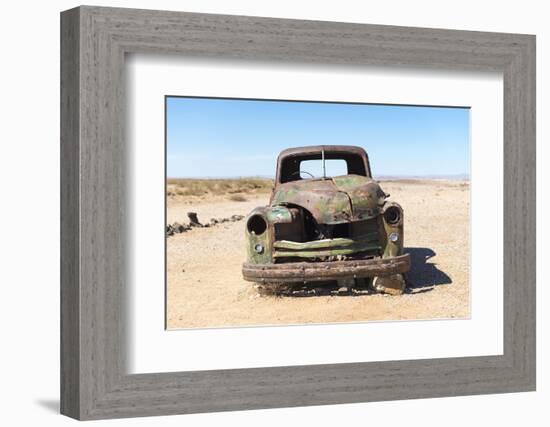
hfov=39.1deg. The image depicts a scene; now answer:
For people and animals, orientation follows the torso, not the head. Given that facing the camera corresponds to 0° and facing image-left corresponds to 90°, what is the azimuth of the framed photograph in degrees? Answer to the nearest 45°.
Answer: approximately 315°
